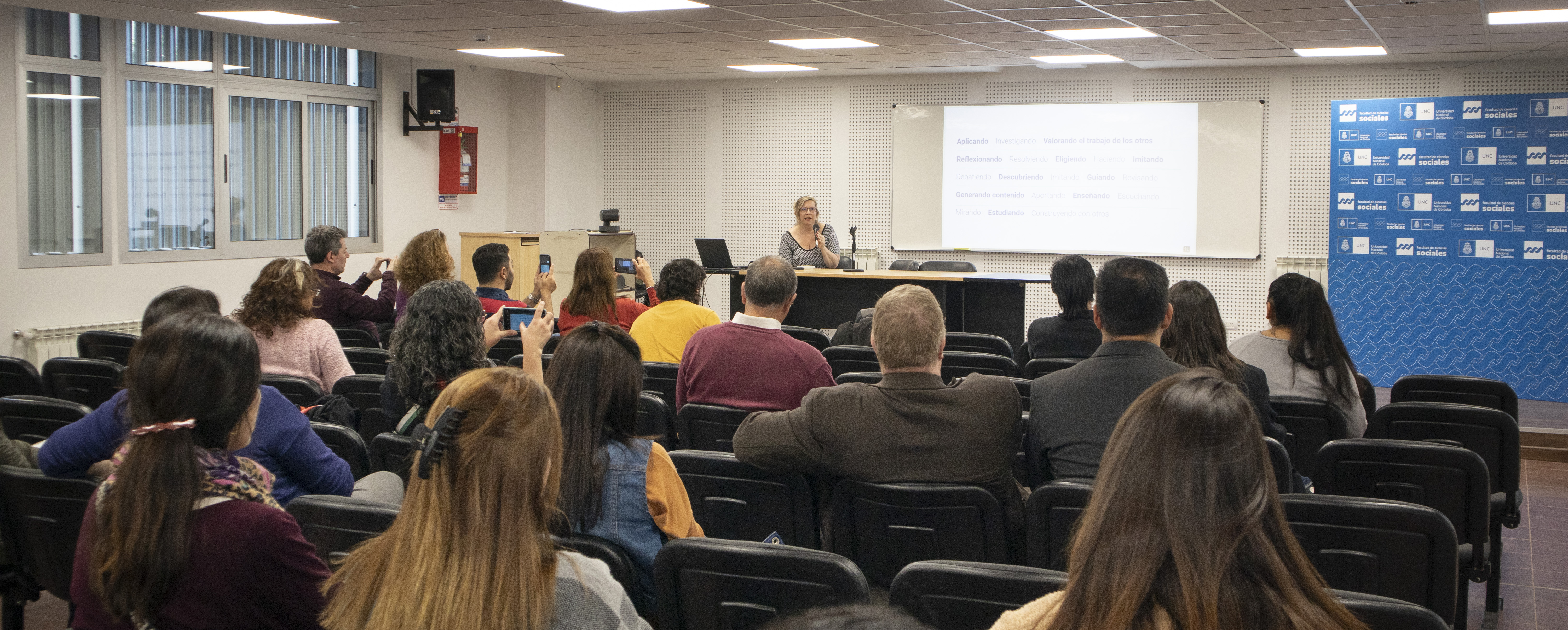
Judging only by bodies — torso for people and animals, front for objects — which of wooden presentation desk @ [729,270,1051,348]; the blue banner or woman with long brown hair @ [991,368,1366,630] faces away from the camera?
the woman with long brown hair

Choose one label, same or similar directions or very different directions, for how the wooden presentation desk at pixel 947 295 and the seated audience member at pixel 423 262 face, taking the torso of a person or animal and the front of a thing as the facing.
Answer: very different directions

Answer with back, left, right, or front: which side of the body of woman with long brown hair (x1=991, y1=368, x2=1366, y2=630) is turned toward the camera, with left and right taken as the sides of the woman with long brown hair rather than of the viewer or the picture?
back

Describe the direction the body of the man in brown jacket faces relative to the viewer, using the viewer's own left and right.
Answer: facing away from the viewer

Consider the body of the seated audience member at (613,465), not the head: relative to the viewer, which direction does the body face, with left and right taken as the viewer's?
facing away from the viewer

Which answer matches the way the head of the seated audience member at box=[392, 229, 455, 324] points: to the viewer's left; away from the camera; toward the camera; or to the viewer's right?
away from the camera

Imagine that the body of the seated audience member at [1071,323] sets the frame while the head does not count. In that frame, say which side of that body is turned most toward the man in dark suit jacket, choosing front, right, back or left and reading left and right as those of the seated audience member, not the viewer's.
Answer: back

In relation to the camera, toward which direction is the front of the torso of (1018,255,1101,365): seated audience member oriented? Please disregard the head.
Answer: away from the camera

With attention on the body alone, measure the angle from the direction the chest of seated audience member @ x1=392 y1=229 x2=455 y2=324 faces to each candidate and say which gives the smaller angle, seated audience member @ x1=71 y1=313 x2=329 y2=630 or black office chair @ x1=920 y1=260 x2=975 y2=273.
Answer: the black office chair

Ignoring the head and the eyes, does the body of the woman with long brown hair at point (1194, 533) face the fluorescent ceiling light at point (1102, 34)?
yes

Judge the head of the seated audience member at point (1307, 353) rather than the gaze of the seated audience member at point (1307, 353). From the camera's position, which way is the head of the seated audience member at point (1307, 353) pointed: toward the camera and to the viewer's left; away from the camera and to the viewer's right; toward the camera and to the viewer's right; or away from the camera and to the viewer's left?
away from the camera and to the viewer's left

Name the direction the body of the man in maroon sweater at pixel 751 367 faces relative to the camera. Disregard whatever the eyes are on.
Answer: away from the camera
